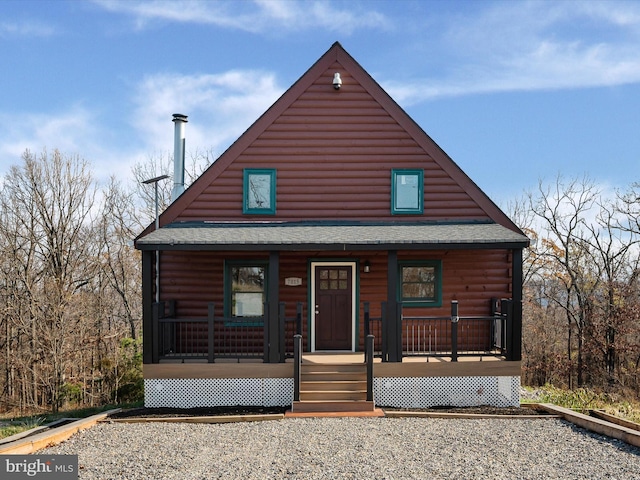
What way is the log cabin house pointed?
toward the camera
